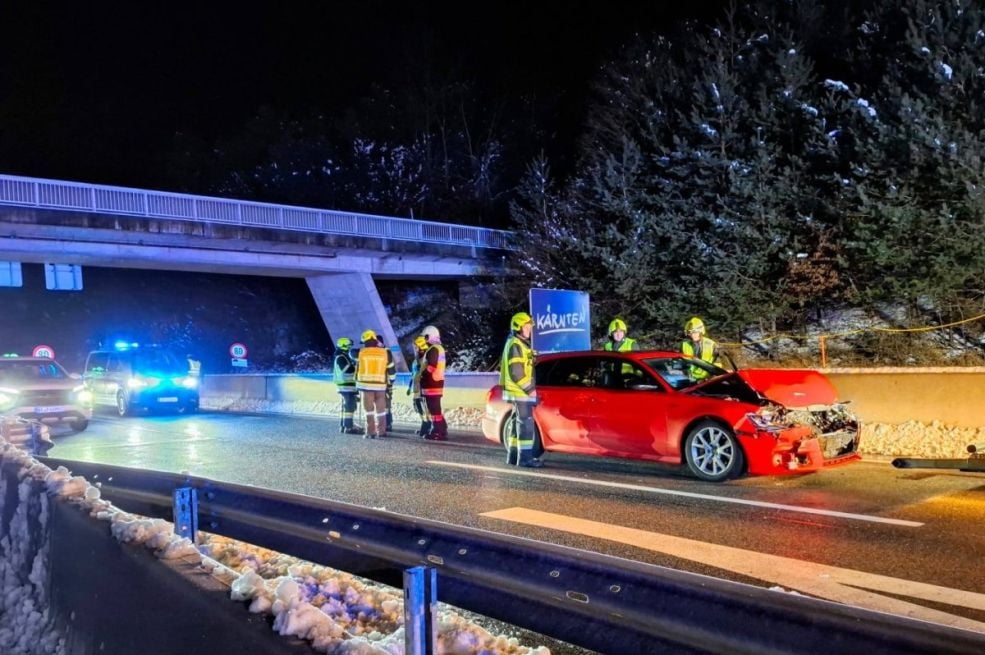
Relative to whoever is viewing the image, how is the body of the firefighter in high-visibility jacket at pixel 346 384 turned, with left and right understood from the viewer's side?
facing to the right of the viewer

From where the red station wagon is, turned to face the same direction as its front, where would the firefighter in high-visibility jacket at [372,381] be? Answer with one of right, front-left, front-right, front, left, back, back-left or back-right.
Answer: back

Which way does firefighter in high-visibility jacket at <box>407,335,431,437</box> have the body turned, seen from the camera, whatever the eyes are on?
to the viewer's left

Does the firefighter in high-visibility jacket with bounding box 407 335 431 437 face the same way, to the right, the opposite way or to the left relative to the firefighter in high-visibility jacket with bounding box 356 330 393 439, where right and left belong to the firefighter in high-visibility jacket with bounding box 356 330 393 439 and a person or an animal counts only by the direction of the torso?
to the left

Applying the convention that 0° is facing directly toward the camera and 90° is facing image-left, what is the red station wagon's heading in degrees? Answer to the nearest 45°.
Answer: approximately 315°

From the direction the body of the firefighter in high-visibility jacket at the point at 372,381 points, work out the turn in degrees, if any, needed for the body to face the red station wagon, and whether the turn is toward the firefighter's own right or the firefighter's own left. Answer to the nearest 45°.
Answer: approximately 135° to the firefighter's own right

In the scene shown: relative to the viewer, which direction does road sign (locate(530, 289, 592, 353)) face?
toward the camera

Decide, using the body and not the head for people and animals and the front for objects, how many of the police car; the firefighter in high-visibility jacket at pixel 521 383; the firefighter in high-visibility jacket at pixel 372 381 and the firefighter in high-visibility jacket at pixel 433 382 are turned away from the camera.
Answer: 1

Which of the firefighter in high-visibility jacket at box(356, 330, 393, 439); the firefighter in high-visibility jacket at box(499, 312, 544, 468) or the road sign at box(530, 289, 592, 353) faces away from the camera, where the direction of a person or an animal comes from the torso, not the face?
the firefighter in high-visibility jacket at box(356, 330, 393, 439)

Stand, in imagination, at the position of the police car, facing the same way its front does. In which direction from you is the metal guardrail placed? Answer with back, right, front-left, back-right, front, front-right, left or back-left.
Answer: front-right
